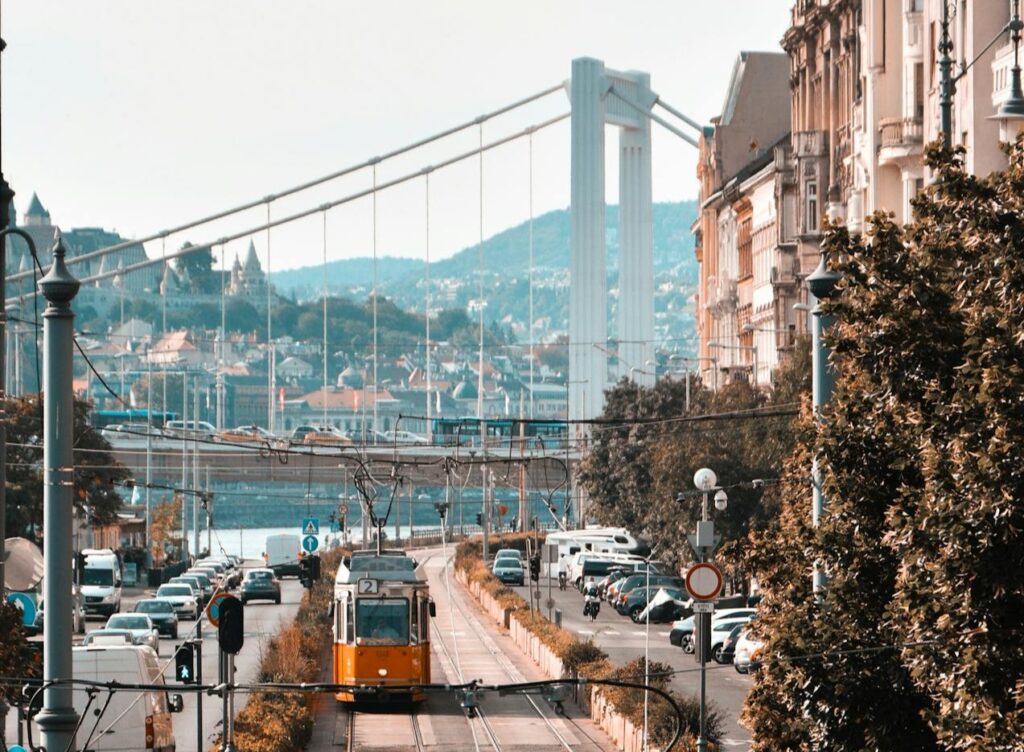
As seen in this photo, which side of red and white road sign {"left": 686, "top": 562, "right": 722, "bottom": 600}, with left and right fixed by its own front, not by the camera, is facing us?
front

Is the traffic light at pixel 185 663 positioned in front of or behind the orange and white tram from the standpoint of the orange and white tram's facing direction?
in front

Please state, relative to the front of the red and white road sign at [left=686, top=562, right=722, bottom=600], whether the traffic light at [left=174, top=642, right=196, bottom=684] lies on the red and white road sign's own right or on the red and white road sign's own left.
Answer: on the red and white road sign's own right

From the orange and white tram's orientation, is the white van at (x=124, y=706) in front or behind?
in front

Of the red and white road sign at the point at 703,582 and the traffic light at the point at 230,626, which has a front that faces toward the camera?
the red and white road sign

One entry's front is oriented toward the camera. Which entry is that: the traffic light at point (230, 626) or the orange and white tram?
the orange and white tram

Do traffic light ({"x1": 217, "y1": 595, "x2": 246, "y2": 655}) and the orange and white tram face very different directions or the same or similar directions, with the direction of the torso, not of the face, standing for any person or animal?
very different directions

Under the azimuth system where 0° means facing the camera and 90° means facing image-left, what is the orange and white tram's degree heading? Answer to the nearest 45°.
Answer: approximately 0°

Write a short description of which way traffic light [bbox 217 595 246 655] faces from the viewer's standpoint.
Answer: facing away from the viewer

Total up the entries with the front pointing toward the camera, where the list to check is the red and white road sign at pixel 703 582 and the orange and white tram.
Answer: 2

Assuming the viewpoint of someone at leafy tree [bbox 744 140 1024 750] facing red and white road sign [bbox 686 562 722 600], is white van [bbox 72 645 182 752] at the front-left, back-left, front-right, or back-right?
front-left

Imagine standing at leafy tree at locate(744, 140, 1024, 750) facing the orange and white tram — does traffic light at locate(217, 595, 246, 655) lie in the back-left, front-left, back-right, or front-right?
front-left
